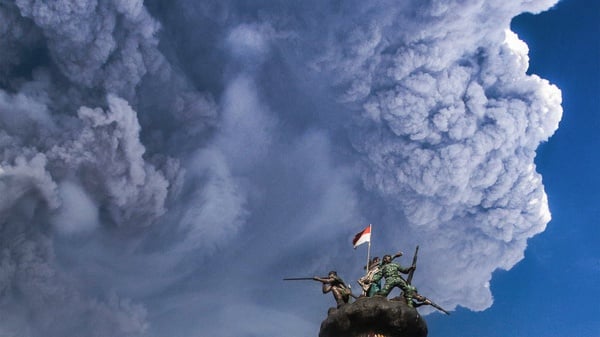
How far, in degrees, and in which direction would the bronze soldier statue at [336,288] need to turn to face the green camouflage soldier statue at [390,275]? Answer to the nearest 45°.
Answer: approximately 180°

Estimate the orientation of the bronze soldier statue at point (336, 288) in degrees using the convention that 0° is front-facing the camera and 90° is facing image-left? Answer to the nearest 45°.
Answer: approximately 90°

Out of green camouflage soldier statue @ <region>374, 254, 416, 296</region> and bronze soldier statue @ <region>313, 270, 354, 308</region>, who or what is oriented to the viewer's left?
bronze soldier statue @ <region>313, 270, 354, 308</region>

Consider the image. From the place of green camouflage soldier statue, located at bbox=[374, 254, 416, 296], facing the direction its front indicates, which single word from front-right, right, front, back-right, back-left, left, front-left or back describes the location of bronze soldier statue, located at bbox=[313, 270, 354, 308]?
right

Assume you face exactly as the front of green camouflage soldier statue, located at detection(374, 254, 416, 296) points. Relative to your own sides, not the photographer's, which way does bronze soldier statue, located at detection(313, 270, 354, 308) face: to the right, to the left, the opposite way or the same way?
to the right

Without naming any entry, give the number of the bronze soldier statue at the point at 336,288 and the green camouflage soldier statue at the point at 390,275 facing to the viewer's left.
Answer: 1

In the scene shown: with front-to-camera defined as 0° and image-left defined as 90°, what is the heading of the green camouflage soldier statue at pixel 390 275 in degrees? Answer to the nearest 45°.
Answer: approximately 0°
